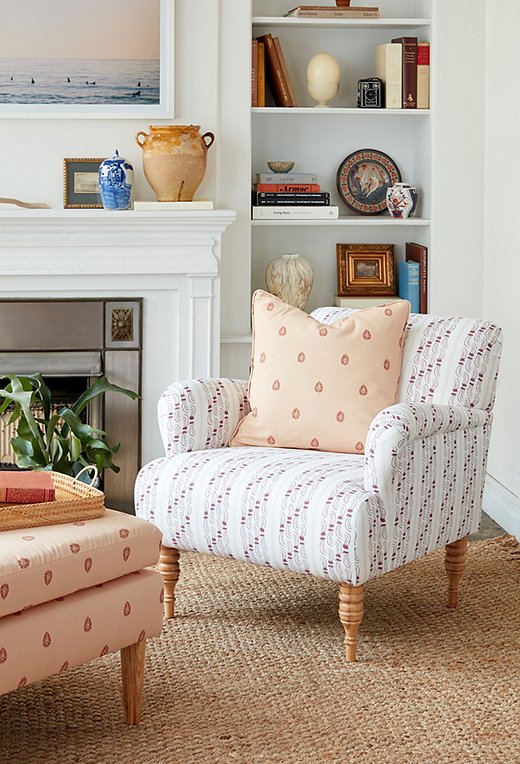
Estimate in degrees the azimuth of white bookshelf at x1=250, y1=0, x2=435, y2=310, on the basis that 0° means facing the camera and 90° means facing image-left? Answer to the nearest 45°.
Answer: approximately 0°

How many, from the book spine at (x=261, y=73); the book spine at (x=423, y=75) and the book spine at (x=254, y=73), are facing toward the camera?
3

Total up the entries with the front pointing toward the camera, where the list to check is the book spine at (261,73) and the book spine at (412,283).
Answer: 2

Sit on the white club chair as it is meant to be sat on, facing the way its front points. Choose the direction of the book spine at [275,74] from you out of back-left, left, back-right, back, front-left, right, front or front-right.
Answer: back-right

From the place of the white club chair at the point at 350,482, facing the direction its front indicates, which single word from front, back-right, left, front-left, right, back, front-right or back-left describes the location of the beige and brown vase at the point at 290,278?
back-right

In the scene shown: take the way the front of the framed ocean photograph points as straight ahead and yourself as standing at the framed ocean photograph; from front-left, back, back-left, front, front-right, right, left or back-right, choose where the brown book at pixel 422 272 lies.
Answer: left

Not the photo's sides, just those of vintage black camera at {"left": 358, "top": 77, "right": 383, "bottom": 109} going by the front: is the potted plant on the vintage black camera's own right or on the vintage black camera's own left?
on the vintage black camera's own right

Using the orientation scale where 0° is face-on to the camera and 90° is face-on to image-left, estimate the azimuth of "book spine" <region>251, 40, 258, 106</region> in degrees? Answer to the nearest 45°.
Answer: approximately 0°
